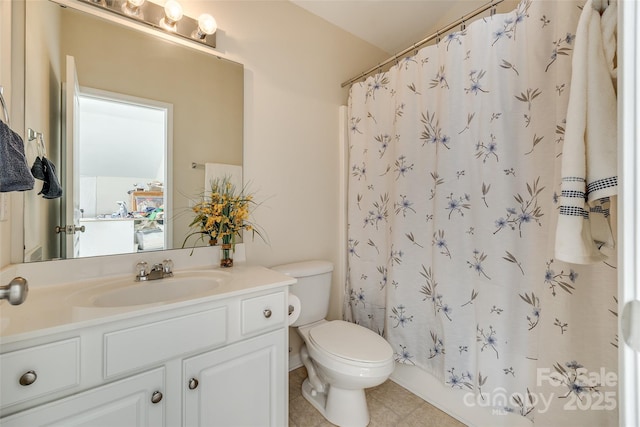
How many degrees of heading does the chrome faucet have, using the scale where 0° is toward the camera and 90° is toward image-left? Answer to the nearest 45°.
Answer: approximately 315°

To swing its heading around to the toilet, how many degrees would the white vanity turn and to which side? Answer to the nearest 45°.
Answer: approximately 45° to its left

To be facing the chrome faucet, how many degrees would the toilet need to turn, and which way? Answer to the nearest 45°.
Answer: approximately 135° to its right

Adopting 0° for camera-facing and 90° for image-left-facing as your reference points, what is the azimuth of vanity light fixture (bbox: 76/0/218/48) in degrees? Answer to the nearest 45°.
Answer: approximately 315°
